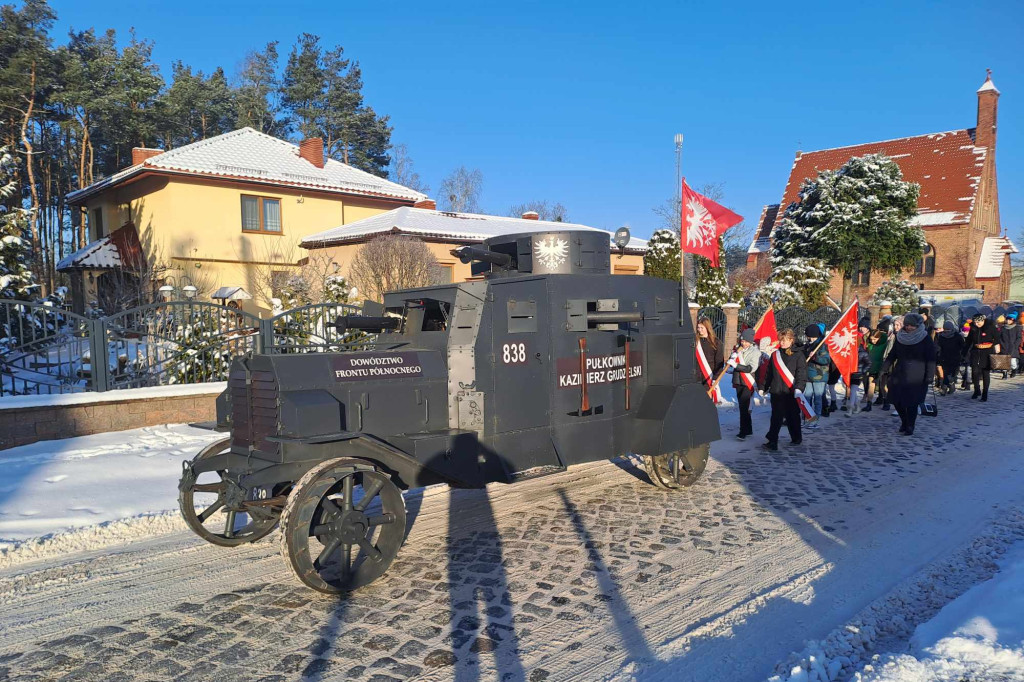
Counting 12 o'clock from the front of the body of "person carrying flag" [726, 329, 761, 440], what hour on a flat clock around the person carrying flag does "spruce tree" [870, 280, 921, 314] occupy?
The spruce tree is roughly at 5 o'clock from the person carrying flag.

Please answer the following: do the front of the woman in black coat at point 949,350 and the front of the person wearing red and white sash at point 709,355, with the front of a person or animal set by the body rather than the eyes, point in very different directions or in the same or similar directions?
same or similar directions

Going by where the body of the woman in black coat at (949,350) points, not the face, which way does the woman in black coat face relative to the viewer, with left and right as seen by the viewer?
facing the viewer and to the left of the viewer

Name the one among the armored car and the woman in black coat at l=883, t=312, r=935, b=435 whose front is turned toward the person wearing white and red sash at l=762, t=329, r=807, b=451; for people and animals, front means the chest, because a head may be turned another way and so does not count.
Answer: the woman in black coat

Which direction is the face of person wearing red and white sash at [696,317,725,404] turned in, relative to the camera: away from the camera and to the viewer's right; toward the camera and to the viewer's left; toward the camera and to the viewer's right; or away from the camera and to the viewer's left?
toward the camera and to the viewer's left

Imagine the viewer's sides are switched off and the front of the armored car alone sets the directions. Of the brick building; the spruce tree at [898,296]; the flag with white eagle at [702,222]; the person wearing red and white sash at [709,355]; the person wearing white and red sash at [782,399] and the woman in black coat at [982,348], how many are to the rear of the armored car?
6

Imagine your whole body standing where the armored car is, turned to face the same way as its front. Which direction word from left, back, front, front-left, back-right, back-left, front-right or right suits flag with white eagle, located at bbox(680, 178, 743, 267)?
back

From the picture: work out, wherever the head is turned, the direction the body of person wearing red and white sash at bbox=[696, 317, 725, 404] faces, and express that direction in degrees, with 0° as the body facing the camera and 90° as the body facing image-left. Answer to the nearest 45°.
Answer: approximately 45°

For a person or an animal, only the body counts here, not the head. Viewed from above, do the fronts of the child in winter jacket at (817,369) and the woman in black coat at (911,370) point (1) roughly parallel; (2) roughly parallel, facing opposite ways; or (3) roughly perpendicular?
roughly parallel

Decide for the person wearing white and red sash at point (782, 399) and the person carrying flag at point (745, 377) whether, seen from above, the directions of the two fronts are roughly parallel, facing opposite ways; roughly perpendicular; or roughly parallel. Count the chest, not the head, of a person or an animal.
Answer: roughly parallel
